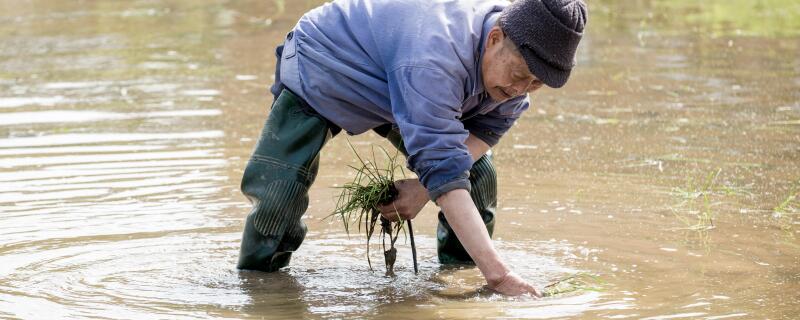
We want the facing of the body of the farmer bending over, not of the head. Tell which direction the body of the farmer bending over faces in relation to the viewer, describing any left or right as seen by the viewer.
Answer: facing the viewer and to the right of the viewer

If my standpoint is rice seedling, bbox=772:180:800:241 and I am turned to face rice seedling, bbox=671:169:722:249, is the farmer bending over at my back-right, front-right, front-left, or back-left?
front-left

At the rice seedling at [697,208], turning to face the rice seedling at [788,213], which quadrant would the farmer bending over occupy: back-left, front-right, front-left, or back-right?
back-right

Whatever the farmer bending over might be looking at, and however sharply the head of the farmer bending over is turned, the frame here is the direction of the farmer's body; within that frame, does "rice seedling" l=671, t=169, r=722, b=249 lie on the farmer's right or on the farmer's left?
on the farmer's left

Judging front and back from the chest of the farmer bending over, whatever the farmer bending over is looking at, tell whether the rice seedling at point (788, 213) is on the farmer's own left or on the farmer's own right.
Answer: on the farmer's own left
